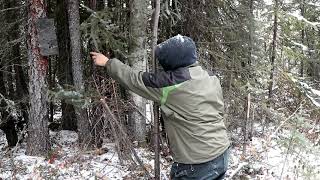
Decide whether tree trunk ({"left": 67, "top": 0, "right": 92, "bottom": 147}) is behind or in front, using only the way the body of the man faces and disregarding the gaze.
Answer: in front

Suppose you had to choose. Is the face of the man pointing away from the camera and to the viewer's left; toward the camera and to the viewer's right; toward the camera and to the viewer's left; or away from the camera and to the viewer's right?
away from the camera and to the viewer's left

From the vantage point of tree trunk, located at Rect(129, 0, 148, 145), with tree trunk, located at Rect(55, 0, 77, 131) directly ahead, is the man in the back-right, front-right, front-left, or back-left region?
back-left

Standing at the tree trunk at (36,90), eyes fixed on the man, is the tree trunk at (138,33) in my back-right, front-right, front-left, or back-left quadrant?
front-left

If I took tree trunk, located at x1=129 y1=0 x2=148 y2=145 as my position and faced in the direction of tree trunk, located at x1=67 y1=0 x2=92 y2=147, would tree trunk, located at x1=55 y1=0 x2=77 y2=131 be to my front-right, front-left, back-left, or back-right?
front-right

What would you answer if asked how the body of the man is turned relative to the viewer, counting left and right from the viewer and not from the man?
facing away from the viewer and to the left of the viewer

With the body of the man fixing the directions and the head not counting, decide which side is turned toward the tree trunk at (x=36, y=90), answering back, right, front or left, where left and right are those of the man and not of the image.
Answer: front
